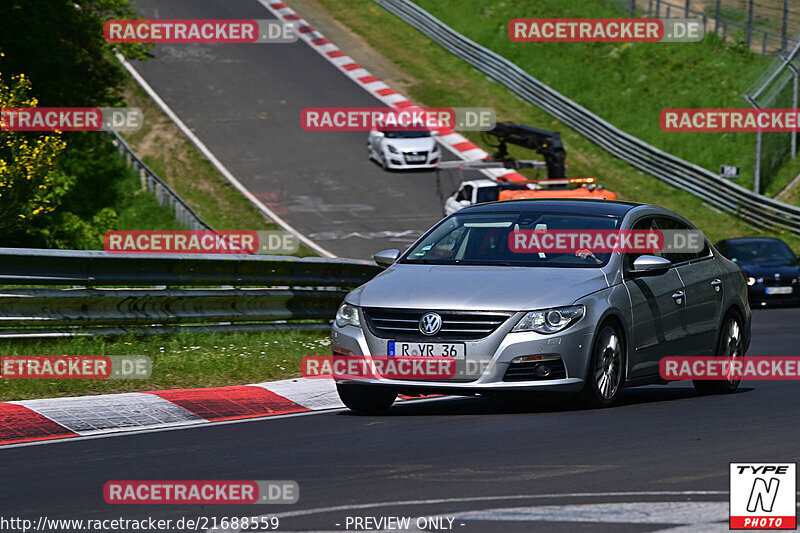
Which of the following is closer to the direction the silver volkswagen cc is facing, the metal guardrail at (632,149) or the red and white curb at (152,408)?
the red and white curb

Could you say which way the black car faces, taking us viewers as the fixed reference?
facing the viewer and to the right of the viewer

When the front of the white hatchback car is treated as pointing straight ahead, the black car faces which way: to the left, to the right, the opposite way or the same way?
the same way

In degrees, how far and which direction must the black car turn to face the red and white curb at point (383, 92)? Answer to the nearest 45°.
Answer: approximately 180°

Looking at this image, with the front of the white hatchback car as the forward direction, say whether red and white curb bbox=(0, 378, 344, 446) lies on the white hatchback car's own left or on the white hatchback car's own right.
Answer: on the white hatchback car's own right

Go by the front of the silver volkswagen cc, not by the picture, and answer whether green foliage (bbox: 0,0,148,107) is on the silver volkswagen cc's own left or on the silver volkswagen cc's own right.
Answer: on the silver volkswagen cc's own right

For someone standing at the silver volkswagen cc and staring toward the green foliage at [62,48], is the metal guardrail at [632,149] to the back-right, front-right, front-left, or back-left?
front-right

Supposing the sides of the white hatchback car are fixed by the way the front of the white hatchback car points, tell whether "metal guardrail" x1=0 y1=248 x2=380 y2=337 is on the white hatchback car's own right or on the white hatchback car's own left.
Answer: on the white hatchback car's own right

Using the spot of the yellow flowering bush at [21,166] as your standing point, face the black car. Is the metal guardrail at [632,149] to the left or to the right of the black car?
left

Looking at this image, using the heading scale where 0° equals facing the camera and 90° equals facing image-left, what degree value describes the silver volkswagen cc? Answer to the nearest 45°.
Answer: approximately 45°

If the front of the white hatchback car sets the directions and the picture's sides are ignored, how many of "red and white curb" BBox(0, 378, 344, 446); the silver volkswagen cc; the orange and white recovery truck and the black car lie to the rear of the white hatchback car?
0

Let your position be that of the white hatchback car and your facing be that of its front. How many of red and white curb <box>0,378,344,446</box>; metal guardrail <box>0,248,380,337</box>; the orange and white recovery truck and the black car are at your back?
0

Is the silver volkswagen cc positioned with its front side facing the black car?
no

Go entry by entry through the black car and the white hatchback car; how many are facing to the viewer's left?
0
